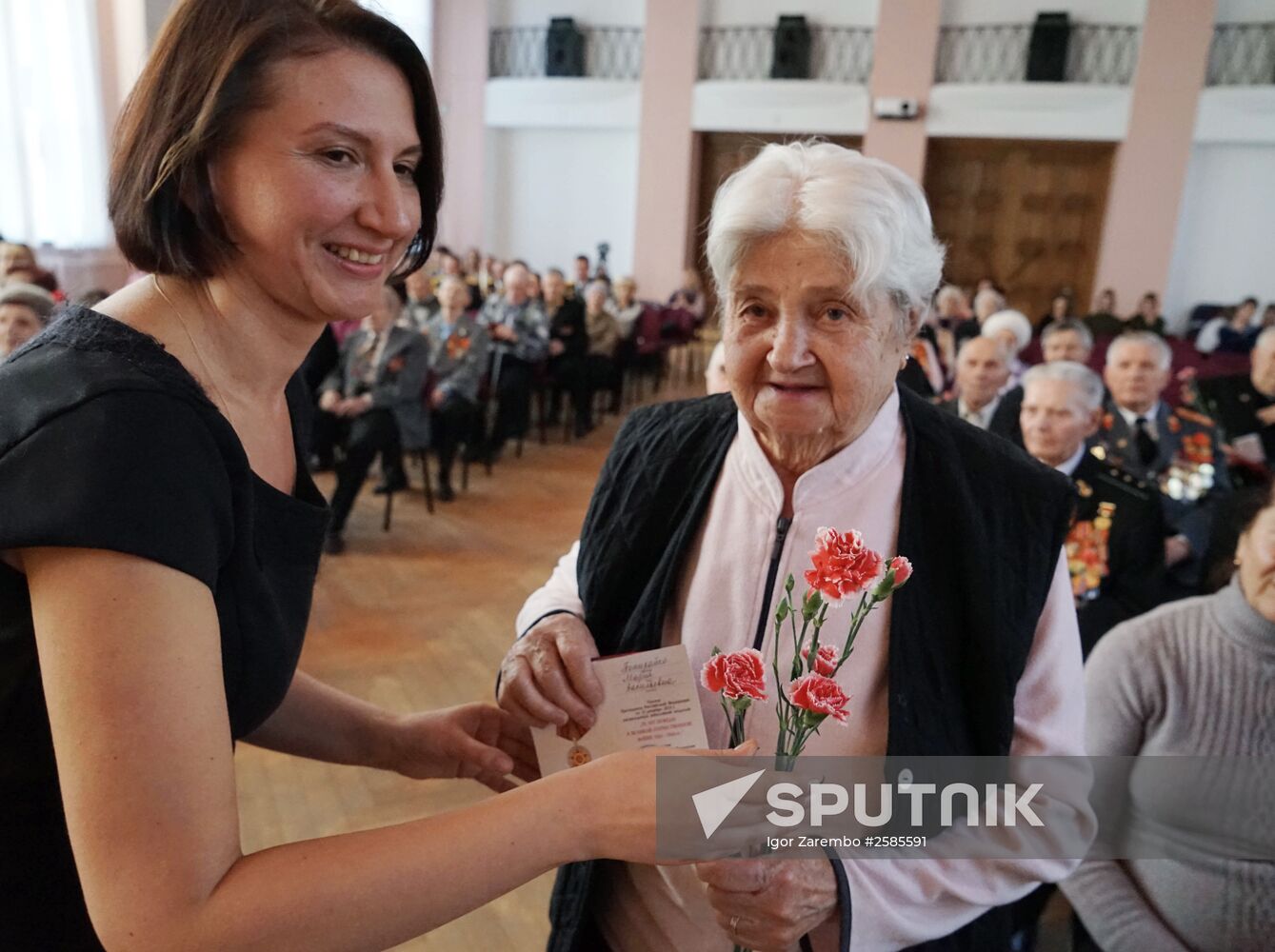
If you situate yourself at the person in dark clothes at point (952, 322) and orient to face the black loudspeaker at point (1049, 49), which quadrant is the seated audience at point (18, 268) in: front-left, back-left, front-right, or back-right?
back-left

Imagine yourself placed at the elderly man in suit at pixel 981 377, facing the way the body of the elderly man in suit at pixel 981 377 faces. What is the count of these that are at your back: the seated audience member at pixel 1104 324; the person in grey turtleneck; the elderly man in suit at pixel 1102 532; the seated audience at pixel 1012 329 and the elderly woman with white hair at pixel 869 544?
2

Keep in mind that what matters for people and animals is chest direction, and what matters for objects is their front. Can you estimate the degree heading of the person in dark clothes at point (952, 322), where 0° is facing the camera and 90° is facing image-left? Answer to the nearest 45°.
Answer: approximately 45°

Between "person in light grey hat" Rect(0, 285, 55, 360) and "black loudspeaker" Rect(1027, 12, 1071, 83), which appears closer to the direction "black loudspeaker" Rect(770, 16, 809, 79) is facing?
the person in light grey hat

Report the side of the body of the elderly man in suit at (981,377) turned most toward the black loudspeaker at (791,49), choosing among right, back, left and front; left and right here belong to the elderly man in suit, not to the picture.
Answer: back

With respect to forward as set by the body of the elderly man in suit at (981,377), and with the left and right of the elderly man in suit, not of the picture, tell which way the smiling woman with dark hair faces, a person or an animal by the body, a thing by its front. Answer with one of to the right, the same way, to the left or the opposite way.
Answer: to the left

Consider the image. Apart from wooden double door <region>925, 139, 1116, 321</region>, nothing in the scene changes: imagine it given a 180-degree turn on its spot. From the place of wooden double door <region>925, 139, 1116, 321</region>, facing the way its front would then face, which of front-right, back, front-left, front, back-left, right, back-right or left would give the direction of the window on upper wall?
back-left

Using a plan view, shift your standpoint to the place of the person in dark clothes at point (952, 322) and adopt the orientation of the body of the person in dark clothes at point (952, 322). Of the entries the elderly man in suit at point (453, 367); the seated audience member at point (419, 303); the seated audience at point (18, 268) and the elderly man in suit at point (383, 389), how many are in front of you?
4
